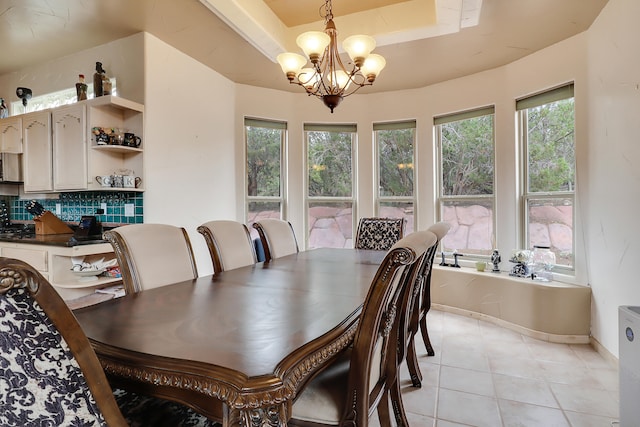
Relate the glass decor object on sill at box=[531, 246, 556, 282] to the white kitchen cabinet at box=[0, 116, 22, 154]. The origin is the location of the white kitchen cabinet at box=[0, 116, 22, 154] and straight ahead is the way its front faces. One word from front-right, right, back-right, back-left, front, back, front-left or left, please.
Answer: left

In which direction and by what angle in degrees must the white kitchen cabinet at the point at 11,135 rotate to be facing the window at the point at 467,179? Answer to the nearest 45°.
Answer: approximately 90° to its left

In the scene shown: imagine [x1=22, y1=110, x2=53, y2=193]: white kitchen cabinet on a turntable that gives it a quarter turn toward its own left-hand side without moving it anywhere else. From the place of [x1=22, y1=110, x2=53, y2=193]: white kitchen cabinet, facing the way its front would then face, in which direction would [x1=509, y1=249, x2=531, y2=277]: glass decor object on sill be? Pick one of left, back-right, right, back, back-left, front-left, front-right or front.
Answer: front

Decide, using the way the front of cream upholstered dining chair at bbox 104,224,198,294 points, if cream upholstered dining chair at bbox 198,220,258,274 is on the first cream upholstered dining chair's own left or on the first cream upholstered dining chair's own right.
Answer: on the first cream upholstered dining chair's own left

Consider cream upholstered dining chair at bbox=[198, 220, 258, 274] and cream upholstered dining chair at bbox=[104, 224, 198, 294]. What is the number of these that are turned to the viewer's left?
0

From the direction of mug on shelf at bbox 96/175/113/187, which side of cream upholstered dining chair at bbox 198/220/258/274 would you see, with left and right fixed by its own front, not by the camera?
back
